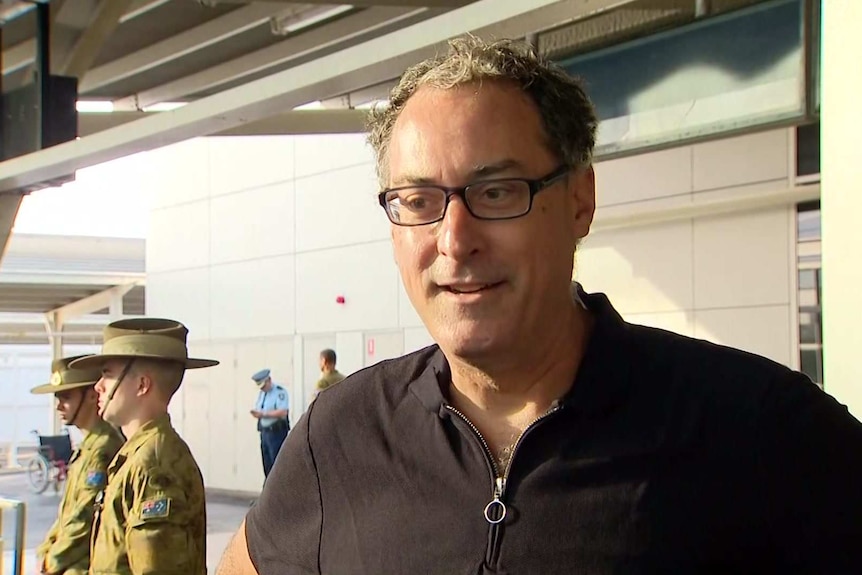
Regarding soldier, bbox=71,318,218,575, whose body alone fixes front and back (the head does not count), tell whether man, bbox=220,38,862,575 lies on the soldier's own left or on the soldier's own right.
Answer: on the soldier's own left

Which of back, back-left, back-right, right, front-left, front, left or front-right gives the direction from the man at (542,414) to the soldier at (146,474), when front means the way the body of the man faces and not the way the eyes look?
right

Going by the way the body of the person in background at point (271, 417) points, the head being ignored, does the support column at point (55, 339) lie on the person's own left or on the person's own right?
on the person's own right

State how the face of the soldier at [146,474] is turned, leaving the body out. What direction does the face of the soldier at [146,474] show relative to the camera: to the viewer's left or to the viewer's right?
to the viewer's left

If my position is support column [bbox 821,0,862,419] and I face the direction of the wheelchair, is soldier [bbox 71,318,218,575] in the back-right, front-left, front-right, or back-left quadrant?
front-left

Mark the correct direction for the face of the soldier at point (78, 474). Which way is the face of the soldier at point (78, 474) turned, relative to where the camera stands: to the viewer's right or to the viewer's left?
to the viewer's left

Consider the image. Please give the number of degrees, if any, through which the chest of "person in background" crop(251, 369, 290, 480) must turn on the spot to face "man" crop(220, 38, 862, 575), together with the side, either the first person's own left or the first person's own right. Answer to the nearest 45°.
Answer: approximately 45° to the first person's own left

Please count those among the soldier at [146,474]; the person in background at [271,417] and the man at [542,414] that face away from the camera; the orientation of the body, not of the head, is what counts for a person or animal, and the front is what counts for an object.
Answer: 0

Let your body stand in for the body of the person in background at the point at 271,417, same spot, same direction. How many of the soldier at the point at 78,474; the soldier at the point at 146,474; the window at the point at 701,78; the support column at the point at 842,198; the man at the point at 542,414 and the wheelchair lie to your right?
1

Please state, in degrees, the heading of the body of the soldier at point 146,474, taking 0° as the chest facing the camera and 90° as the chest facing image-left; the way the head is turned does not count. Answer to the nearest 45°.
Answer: approximately 90°

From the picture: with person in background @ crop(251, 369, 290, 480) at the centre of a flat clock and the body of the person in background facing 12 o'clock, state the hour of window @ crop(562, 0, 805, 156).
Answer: The window is roughly at 10 o'clock from the person in background.

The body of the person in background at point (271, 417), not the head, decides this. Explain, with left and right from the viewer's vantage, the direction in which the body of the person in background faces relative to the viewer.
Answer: facing the viewer and to the left of the viewer

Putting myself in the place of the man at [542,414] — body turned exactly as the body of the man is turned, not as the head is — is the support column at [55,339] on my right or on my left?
on my right

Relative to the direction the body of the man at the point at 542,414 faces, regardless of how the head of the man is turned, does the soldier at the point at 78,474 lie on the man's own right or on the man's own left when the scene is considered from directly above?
on the man's own right

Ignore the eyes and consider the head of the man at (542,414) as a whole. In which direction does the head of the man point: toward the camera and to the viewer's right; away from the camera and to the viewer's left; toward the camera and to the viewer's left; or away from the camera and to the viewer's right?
toward the camera and to the viewer's left
